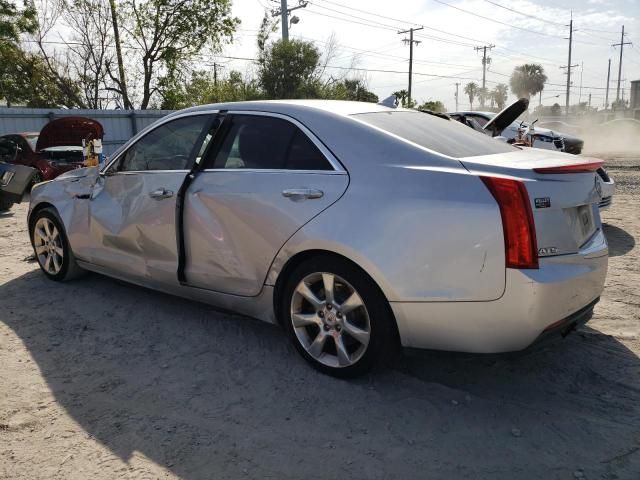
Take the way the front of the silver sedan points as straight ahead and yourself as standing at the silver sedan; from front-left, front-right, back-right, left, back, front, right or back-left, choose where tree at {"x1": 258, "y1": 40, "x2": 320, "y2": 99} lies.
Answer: front-right

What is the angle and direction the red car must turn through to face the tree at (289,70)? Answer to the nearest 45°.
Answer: approximately 90° to its left

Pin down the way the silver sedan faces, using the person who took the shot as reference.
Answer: facing away from the viewer and to the left of the viewer

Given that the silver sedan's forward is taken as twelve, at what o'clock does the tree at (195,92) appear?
The tree is roughly at 1 o'clock from the silver sedan.
